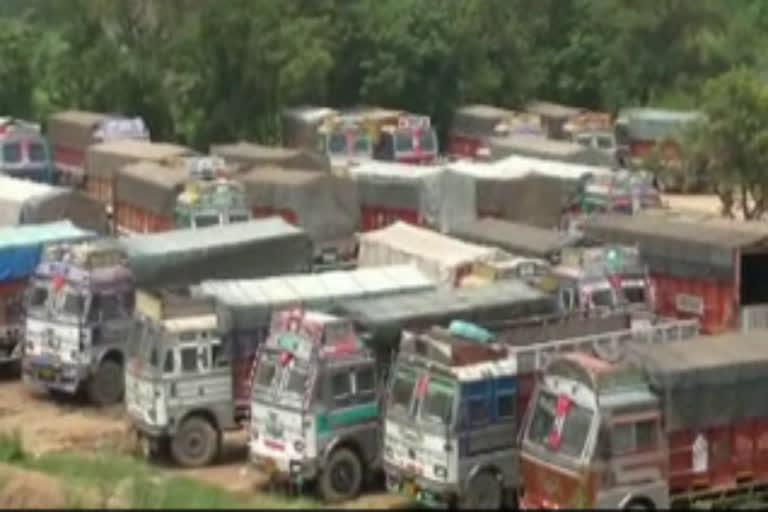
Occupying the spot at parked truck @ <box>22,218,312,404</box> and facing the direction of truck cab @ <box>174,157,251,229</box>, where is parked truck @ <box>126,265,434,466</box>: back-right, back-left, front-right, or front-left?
back-right

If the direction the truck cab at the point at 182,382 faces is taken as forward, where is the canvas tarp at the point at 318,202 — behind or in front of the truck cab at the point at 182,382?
behind

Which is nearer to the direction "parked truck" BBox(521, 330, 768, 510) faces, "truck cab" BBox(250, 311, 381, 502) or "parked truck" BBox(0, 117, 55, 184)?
the truck cab

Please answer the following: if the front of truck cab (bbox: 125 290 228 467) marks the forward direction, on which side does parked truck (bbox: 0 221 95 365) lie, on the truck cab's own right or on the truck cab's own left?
on the truck cab's own right

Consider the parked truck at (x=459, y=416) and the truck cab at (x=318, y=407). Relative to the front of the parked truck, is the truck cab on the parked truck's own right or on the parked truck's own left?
on the parked truck's own right
